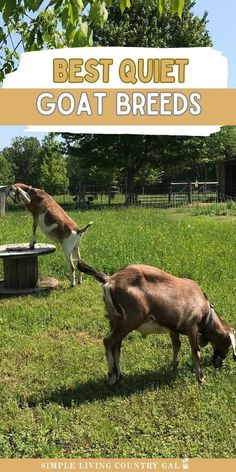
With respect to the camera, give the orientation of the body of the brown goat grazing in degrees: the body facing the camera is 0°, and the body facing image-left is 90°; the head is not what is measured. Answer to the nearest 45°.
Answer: approximately 270°

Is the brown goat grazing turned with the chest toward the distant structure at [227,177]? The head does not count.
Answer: no

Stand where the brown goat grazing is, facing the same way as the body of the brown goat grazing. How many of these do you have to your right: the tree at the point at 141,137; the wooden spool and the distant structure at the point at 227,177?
0

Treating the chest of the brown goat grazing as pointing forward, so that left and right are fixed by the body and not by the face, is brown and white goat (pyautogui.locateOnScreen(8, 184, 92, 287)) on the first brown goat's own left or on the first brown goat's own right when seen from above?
on the first brown goat's own left

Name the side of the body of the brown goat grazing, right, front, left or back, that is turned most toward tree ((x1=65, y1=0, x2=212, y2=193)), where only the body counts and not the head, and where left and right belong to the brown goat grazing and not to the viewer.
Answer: left

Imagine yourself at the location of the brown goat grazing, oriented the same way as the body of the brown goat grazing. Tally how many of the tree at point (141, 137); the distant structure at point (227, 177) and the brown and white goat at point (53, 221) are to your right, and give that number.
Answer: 0

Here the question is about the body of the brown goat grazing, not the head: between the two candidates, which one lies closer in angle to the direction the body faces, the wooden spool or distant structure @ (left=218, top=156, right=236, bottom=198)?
the distant structure

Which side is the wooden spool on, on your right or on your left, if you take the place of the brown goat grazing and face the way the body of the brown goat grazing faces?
on your left
